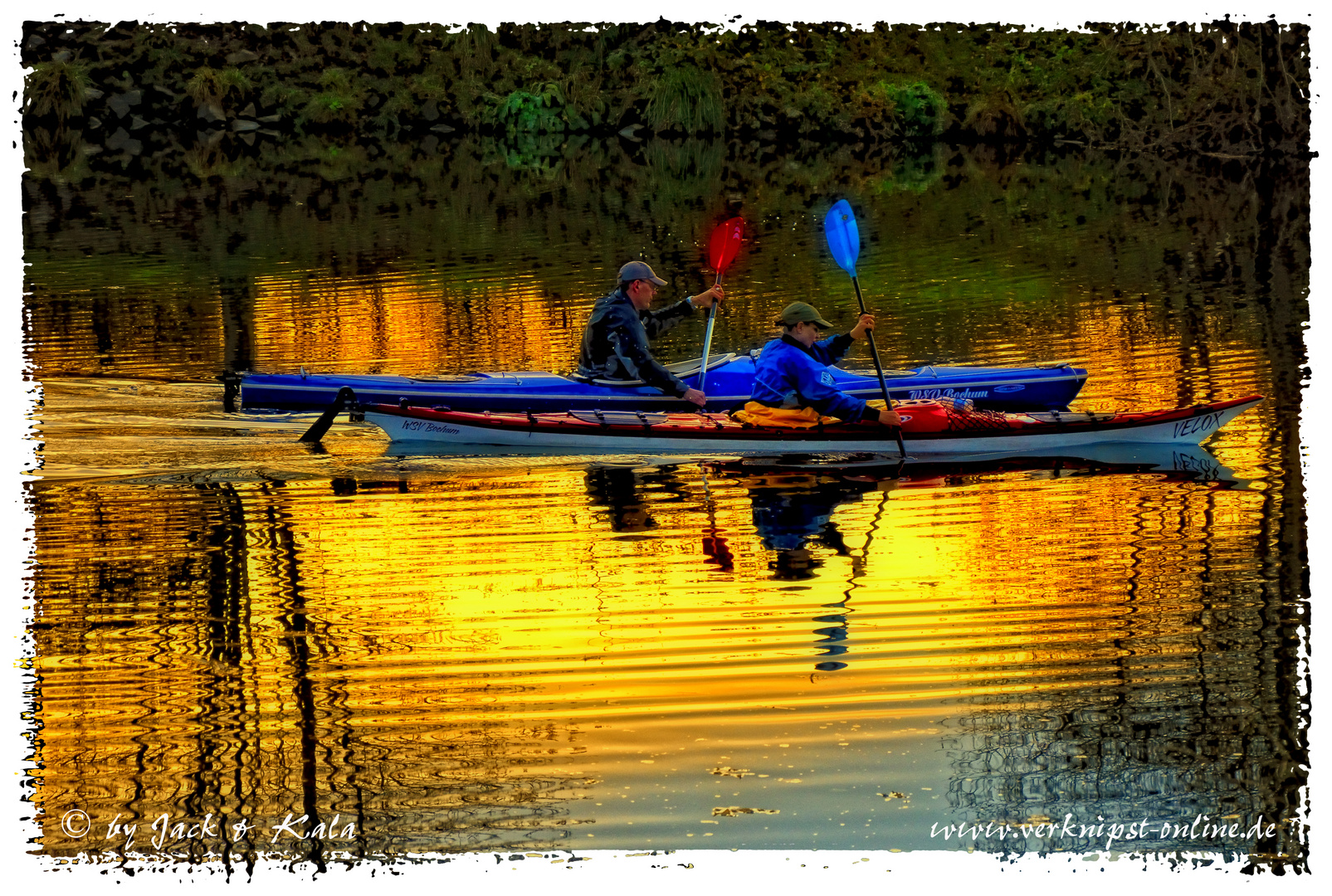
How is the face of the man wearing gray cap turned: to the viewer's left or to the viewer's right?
to the viewer's right

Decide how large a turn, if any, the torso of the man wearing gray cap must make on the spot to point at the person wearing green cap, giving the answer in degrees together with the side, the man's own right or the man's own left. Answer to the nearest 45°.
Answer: approximately 45° to the man's own right

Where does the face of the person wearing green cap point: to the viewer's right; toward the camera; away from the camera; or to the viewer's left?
to the viewer's right

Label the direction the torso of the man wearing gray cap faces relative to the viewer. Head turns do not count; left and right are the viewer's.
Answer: facing to the right of the viewer

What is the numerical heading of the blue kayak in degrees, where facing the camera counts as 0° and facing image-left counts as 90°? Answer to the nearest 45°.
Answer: approximately 270°

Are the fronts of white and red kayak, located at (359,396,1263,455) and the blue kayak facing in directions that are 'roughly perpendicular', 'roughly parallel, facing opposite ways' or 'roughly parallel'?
roughly parallel

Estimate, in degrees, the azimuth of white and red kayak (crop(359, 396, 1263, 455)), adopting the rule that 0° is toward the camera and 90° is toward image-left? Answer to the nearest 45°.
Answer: approximately 270°

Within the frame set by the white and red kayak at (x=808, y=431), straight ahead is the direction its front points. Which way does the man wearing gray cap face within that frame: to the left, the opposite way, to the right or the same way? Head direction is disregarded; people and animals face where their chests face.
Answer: the same way

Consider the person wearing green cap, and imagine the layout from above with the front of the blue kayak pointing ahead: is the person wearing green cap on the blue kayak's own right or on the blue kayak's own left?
on the blue kayak's own right
